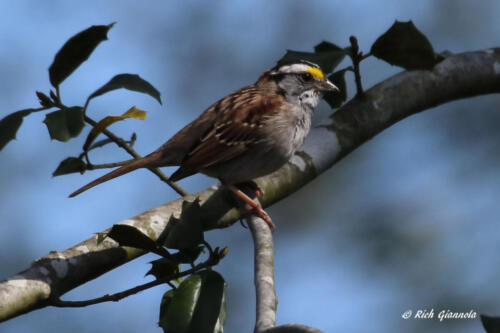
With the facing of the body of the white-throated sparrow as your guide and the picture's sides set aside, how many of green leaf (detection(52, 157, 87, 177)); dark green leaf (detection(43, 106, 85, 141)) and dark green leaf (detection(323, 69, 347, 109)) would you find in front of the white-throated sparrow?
1

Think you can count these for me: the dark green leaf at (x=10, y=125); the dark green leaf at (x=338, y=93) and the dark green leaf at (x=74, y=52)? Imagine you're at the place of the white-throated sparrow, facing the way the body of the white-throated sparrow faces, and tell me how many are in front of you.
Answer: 1

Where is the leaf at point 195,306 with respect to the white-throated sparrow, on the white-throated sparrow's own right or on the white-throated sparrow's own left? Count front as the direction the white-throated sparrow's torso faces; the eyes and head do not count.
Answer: on the white-throated sparrow's own right

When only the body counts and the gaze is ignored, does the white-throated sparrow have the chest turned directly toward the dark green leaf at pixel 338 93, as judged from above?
yes

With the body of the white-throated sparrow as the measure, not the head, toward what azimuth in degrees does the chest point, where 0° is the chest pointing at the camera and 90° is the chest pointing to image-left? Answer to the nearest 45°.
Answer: approximately 270°
